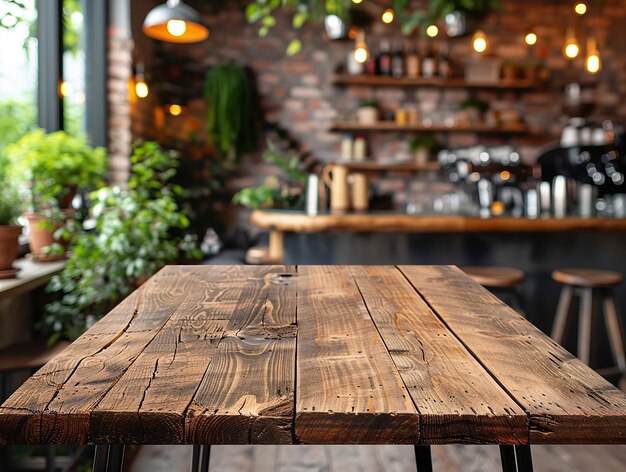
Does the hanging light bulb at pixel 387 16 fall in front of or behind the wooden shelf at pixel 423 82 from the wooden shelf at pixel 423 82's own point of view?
in front

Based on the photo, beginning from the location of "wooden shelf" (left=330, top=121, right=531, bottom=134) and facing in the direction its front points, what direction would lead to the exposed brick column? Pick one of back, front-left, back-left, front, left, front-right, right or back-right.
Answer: front-right

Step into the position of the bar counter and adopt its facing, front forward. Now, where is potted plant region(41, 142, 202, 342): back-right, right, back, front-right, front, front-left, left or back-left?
front-right

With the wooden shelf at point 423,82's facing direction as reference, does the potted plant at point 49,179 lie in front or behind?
in front

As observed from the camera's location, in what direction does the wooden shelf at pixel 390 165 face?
facing the viewer

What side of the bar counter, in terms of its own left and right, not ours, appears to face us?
front

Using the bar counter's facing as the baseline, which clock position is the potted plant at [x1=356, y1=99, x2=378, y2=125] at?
The potted plant is roughly at 5 o'clock from the bar counter.
